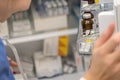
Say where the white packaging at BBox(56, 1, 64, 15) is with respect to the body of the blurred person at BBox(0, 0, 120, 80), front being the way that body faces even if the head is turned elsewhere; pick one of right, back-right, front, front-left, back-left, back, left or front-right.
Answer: left
